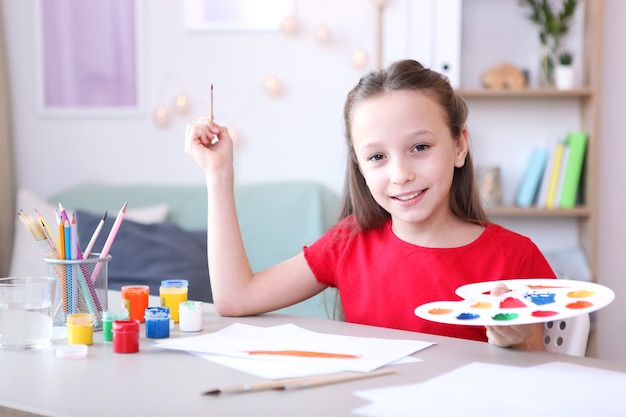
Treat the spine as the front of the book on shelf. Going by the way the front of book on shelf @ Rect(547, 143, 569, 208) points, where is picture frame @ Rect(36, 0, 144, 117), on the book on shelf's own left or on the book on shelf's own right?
on the book on shelf's own right

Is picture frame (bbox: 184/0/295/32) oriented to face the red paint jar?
yes

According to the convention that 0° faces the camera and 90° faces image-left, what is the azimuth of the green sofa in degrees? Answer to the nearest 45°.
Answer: approximately 0°

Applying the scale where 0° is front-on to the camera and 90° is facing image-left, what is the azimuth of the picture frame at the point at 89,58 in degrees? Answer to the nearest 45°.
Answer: approximately 0°

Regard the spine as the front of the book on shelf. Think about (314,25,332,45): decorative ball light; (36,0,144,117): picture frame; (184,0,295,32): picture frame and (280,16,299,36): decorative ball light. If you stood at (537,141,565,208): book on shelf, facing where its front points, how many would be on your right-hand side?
4

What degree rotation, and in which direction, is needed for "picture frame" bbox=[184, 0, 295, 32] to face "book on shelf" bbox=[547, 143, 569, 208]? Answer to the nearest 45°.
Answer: approximately 90° to its left

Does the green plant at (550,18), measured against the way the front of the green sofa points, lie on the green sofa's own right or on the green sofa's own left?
on the green sofa's own left

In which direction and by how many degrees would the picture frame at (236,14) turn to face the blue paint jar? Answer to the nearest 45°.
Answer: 0° — it already faces it
